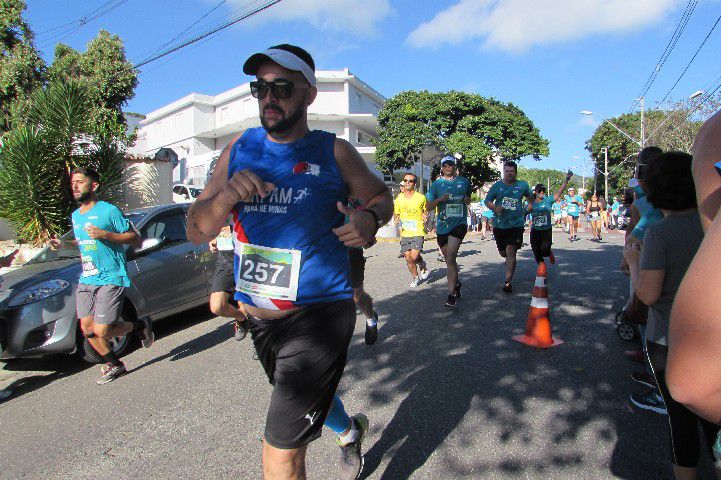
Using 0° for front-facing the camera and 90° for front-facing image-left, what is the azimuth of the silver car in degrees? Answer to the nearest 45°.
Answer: approximately 45°

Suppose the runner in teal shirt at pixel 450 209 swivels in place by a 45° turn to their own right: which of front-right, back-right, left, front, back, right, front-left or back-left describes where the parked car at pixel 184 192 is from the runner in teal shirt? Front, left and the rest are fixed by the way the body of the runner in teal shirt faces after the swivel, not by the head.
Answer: right

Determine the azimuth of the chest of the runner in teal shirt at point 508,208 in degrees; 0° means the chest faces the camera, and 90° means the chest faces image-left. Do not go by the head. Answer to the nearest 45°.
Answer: approximately 0°

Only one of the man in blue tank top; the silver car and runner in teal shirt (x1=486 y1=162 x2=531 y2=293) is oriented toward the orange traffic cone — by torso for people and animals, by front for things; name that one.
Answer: the runner in teal shirt

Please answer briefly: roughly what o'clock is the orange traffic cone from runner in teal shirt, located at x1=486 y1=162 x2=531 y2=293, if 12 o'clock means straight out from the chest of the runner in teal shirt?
The orange traffic cone is roughly at 12 o'clock from the runner in teal shirt.

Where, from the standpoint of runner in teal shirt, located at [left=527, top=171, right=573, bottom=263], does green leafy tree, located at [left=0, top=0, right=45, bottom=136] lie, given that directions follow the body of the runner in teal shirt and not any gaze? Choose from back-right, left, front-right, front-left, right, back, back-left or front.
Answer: right

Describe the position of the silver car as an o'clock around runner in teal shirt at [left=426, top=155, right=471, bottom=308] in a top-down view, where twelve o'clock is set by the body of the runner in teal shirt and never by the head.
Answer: The silver car is roughly at 2 o'clock from the runner in teal shirt.

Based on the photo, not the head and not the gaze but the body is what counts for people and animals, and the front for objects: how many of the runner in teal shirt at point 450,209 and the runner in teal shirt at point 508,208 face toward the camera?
2

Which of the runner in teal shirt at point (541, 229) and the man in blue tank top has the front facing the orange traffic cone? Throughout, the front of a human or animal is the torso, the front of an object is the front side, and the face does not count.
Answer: the runner in teal shirt
